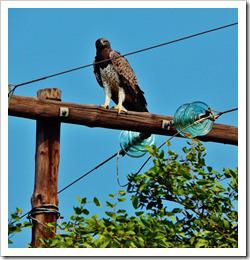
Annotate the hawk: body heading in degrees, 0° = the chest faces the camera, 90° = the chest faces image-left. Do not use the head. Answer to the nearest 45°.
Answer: approximately 45°

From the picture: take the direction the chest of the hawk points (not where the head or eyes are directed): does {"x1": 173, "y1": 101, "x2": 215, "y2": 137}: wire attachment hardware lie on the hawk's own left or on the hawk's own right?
on the hawk's own left
